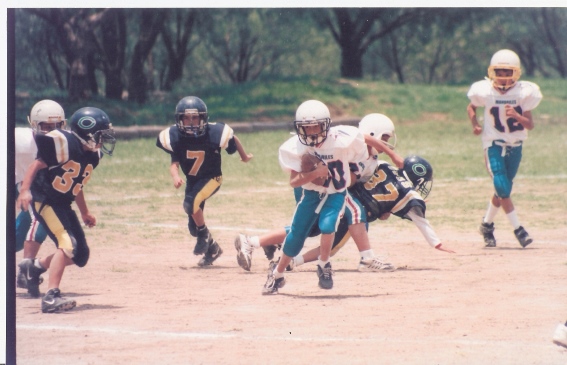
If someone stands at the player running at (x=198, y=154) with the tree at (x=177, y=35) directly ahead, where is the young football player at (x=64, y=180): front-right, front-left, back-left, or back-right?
back-left

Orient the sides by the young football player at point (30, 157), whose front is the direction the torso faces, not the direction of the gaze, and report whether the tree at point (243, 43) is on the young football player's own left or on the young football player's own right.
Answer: on the young football player's own left

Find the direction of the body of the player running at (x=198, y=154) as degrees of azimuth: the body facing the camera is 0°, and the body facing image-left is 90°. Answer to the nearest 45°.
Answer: approximately 0°

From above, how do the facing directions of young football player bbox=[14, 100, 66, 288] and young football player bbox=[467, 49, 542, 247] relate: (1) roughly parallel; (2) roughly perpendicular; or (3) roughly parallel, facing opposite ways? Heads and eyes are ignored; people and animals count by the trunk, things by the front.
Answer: roughly perpendicular

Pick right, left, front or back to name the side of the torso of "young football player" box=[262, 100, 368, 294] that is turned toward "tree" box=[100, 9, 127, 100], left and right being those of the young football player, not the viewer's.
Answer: back

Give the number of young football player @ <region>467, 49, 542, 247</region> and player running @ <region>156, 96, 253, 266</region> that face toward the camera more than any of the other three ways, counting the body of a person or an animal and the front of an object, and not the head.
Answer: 2

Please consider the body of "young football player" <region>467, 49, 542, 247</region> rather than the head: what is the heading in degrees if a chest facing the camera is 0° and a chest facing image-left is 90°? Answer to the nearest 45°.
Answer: approximately 0°

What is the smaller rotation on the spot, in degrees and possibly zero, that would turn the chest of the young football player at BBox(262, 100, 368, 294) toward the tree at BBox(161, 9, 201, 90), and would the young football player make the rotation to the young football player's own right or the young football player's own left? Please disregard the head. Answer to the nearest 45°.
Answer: approximately 180°

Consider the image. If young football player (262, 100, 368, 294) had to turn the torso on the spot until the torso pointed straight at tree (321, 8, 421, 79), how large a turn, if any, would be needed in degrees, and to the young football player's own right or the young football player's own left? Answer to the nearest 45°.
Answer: approximately 180°

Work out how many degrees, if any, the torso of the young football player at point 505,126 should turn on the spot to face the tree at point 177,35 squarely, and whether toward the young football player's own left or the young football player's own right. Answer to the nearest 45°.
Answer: approximately 135° to the young football player's own right

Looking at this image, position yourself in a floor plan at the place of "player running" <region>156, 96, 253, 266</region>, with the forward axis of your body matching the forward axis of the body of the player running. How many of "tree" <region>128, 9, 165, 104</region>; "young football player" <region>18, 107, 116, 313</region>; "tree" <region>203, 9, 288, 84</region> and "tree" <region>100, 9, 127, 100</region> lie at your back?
3

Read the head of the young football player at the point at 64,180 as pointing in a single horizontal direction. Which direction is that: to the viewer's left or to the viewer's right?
to the viewer's right
